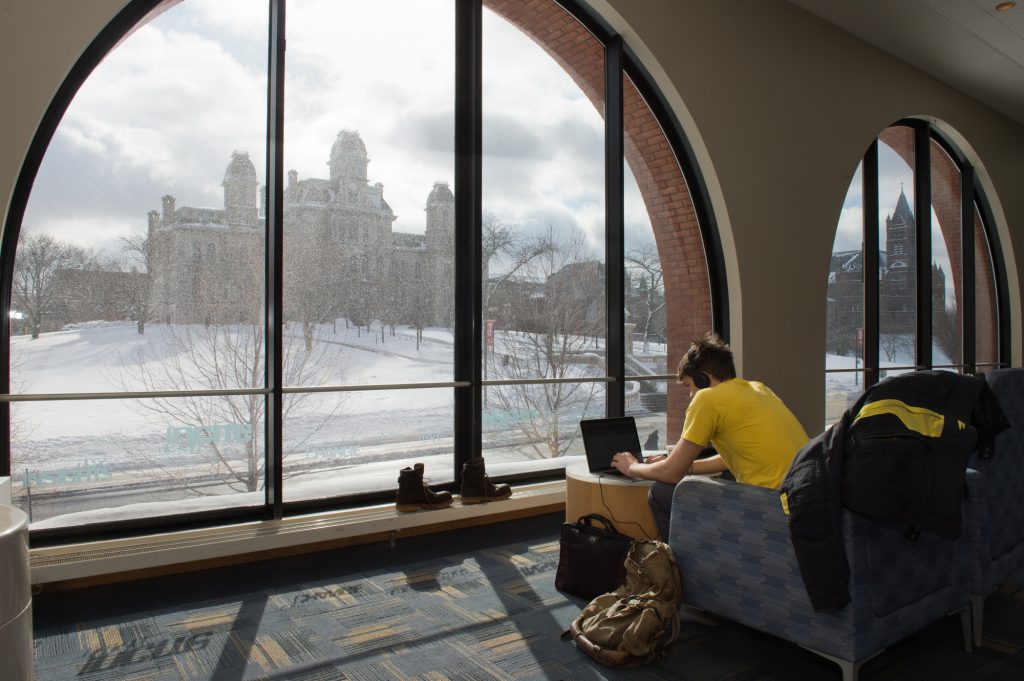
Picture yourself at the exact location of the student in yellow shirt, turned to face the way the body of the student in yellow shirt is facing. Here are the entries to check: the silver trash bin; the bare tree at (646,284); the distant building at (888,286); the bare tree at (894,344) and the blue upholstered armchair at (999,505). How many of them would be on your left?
1

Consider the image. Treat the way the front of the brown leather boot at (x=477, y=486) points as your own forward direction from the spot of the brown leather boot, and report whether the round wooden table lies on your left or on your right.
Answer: on your right

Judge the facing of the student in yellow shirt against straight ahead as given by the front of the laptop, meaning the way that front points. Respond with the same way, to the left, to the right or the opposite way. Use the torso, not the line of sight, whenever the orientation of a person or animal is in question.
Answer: the opposite way

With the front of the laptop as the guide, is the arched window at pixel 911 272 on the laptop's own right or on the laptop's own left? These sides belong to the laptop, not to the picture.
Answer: on the laptop's own left

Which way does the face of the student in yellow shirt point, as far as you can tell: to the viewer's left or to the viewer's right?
to the viewer's left

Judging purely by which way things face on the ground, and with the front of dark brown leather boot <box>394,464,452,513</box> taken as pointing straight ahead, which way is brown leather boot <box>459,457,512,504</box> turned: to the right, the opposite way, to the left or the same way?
the same way

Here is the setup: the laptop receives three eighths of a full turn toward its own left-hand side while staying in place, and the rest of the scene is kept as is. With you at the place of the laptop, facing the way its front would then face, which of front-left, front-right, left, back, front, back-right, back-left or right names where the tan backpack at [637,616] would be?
back

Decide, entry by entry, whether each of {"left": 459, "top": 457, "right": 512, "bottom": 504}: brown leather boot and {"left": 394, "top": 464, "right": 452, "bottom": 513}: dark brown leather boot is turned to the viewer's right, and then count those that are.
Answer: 2

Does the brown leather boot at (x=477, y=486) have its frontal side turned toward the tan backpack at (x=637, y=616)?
no

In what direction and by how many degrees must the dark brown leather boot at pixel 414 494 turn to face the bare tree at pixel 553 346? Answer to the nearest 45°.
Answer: approximately 45° to its left

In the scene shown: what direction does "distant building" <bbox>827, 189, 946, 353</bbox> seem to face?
toward the camera

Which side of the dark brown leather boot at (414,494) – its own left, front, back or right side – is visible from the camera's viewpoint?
right

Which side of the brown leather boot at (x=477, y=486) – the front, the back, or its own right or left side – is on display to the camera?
right

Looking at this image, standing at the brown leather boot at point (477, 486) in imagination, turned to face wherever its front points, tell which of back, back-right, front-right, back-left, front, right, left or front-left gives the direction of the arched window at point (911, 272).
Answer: front-left
